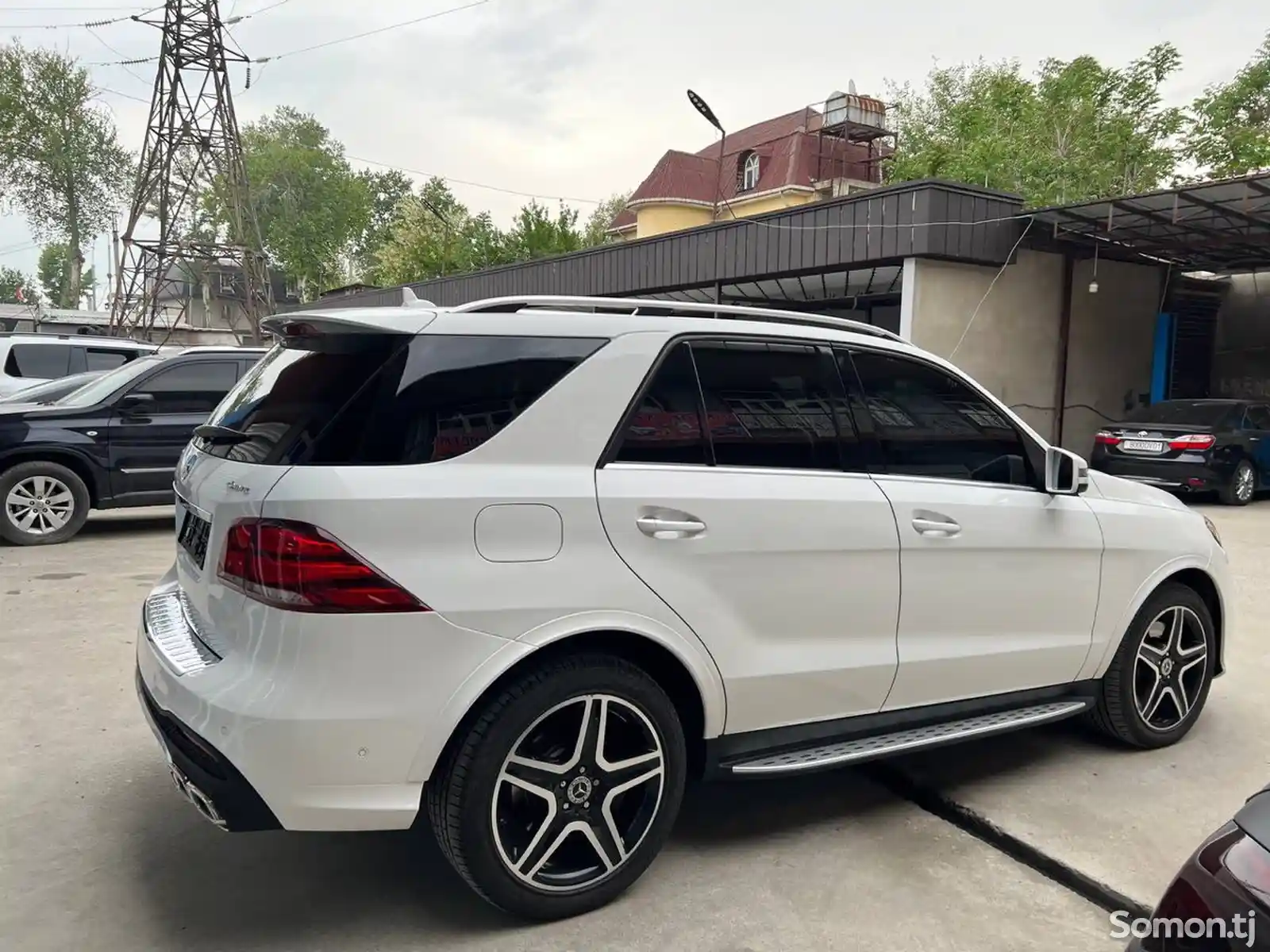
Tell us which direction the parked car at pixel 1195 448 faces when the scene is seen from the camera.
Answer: facing away from the viewer and to the right of the viewer

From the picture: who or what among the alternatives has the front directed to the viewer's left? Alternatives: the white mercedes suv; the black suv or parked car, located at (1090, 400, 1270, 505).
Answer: the black suv

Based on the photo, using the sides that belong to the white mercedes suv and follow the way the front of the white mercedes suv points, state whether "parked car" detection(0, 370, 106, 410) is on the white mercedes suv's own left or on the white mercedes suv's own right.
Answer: on the white mercedes suv's own left

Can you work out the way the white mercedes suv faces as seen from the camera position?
facing away from the viewer and to the right of the viewer

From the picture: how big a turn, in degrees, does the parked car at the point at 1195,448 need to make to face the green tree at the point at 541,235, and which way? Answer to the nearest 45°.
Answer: approximately 90° to its left

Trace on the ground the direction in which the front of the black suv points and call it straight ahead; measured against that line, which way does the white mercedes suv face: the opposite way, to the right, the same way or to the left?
the opposite way

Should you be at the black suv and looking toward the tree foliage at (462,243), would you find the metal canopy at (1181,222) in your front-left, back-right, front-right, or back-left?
front-right

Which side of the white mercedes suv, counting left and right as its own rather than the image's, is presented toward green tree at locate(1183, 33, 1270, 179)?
front

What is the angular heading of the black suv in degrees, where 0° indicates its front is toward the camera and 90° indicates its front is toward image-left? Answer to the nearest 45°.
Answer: approximately 90°

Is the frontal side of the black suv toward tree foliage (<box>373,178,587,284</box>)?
no

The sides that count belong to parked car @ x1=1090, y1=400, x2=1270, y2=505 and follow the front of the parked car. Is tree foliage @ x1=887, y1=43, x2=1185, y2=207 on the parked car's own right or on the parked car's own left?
on the parked car's own left

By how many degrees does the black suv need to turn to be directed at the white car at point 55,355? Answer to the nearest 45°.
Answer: approximately 90° to its right

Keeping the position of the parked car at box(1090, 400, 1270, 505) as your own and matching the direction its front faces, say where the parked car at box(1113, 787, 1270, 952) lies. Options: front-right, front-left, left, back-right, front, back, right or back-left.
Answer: back-right

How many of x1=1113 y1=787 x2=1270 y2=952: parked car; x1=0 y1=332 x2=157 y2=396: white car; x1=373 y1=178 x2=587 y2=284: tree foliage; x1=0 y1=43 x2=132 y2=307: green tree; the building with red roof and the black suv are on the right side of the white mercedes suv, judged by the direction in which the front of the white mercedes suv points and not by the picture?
1

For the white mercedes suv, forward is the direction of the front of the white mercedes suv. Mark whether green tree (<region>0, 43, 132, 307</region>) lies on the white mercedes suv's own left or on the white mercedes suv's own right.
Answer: on the white mercedes suv's own left

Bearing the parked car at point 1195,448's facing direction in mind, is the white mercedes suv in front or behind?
behind

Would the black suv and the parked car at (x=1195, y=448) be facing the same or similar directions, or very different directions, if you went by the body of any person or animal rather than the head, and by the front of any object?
very different directions

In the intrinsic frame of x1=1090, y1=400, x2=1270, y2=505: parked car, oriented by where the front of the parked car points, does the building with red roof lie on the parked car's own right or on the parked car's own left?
on the parked car's own left

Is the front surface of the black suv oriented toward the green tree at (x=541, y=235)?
no

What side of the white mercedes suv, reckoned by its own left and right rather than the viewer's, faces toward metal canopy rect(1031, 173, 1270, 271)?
front
